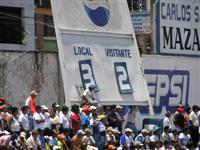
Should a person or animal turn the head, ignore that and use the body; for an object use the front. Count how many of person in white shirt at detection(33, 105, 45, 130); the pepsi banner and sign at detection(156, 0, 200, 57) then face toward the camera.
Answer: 3

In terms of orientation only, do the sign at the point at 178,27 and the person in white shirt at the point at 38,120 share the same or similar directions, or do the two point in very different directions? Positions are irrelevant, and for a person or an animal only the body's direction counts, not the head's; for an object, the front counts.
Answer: same or similar directions

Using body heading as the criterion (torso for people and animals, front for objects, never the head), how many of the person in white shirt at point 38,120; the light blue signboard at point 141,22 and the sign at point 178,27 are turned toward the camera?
3

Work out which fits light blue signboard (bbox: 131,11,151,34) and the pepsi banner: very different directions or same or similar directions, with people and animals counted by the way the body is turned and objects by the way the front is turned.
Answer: same or similar directions

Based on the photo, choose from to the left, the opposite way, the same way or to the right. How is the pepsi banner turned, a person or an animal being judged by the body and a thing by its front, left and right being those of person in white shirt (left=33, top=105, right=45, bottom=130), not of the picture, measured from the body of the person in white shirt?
the same way

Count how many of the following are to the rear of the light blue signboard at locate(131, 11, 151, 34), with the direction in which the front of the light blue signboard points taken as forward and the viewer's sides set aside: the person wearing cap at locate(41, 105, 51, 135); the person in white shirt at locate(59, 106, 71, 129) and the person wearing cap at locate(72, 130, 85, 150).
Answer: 0

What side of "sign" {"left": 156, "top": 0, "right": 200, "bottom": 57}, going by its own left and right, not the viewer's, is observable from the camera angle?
front

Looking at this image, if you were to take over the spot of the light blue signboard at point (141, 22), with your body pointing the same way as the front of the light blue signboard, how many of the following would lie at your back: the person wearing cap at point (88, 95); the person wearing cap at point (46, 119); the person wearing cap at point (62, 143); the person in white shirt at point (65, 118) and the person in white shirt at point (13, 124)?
0

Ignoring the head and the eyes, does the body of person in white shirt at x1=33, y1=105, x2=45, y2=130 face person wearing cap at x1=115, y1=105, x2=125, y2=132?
no
